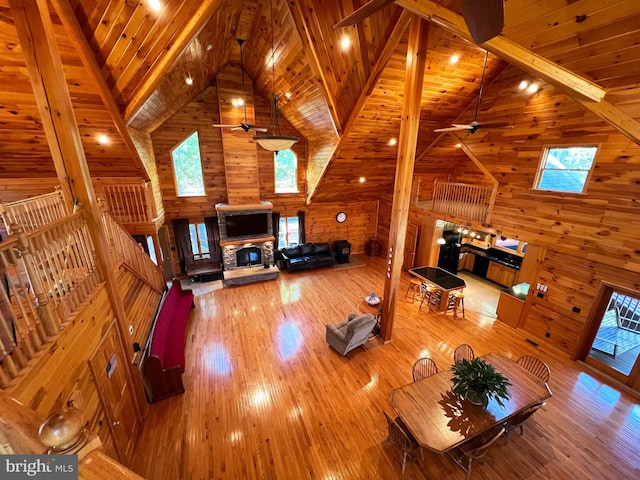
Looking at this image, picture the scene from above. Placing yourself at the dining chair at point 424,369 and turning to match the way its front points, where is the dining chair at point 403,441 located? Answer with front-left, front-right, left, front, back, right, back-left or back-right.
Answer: front-right

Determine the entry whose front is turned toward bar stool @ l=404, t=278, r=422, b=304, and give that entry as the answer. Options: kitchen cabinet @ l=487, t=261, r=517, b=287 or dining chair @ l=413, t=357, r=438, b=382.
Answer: the kitchen cabinet

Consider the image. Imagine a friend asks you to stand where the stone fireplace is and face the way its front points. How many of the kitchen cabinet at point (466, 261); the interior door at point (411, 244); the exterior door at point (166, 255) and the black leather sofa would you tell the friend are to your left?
3

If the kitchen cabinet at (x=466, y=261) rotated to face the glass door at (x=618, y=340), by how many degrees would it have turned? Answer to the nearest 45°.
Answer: approximately 90° to its left

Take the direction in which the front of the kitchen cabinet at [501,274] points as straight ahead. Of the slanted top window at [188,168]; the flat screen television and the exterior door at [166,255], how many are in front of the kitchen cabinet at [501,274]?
3

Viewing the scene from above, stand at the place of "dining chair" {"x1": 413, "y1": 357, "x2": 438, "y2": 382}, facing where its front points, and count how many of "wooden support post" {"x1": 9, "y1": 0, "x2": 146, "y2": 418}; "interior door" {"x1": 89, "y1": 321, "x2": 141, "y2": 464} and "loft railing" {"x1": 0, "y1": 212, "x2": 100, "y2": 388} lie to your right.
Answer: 3

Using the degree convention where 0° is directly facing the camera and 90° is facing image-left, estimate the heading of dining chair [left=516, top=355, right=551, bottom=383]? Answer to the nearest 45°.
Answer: approximately 45°

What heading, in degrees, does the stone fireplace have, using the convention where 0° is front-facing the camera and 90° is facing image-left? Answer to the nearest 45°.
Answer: approximately 0°

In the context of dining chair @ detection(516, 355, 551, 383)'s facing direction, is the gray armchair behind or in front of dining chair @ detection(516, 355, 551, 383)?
in front

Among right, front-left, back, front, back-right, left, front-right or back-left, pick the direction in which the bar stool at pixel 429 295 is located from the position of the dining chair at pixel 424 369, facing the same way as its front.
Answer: back-left

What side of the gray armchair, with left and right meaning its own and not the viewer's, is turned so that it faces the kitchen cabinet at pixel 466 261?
right

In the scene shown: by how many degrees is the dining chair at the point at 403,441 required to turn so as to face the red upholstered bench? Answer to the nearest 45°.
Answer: approximately 135° to its left

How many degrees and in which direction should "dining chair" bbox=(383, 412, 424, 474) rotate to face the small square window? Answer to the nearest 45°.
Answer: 0° — it already faces it

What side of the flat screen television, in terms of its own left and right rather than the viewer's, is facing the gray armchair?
front

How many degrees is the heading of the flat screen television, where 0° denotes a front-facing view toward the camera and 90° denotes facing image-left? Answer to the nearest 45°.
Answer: approximately 0°
